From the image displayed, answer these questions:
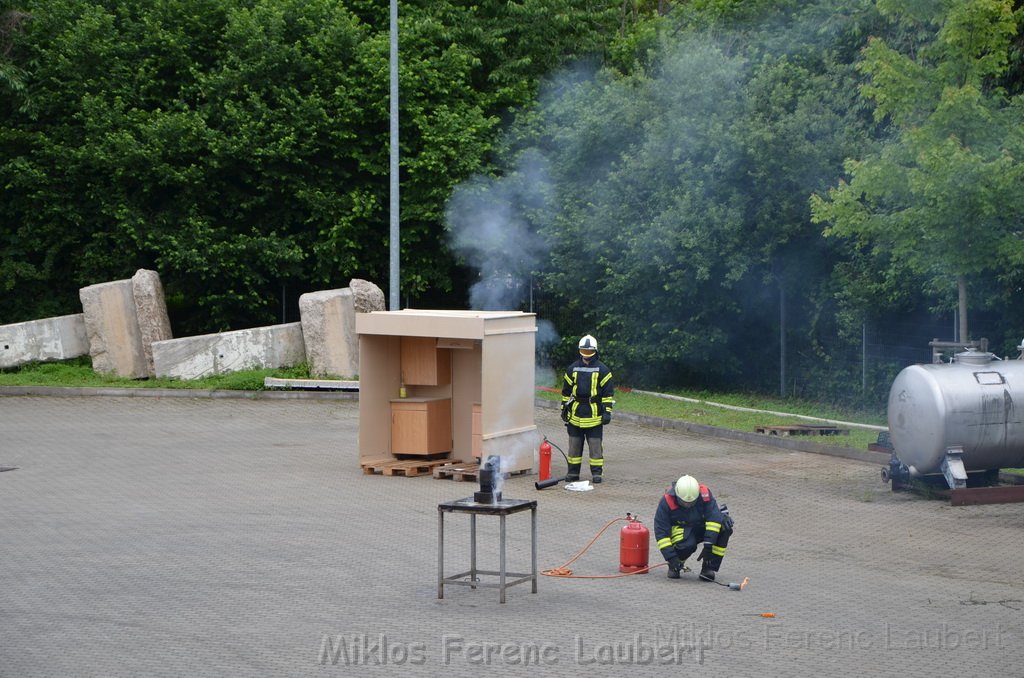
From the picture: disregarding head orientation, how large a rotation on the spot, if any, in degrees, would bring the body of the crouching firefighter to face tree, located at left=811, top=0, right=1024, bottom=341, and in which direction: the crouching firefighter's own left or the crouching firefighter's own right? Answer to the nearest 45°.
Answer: approximately 135° to the crouching firefighter's own left

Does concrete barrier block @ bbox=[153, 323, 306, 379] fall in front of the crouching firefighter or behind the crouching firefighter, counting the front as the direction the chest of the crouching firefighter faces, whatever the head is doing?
behind

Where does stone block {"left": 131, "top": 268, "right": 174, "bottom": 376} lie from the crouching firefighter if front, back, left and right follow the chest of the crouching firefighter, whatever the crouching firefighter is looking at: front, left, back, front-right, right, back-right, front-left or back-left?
back-right

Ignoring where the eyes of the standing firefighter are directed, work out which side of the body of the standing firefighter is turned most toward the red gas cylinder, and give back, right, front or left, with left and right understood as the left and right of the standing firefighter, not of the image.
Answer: front

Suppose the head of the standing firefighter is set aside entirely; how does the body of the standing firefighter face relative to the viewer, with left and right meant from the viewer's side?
facing the viewer

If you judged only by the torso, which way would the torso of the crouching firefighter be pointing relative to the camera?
toward the camera

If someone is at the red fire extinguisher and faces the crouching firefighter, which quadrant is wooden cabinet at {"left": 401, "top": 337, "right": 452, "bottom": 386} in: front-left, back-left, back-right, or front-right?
back-right

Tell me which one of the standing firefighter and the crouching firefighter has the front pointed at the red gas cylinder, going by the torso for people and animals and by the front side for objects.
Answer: the standing firefighter

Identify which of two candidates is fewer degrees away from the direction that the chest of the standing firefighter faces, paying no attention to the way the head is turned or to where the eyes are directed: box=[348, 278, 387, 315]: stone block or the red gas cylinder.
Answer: the red gas cylinder

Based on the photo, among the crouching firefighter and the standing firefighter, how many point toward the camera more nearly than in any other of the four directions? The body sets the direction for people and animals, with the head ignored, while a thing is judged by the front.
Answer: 2

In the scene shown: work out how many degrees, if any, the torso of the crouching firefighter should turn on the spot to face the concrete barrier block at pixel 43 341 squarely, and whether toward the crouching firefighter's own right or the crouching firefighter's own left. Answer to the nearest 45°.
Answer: approximately 135° to the crouching firefighter's own right

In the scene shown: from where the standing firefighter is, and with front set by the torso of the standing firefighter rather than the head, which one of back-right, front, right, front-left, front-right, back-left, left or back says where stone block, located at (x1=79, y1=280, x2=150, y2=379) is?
back-right
